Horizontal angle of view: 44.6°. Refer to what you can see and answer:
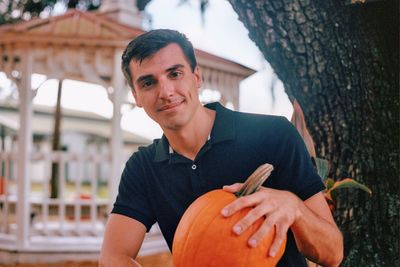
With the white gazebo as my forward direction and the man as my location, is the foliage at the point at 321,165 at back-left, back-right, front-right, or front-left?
front-right

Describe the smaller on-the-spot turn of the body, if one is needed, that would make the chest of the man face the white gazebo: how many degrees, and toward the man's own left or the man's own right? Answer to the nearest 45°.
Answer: approximately 180°

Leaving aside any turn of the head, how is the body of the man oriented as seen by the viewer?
toward the camera
